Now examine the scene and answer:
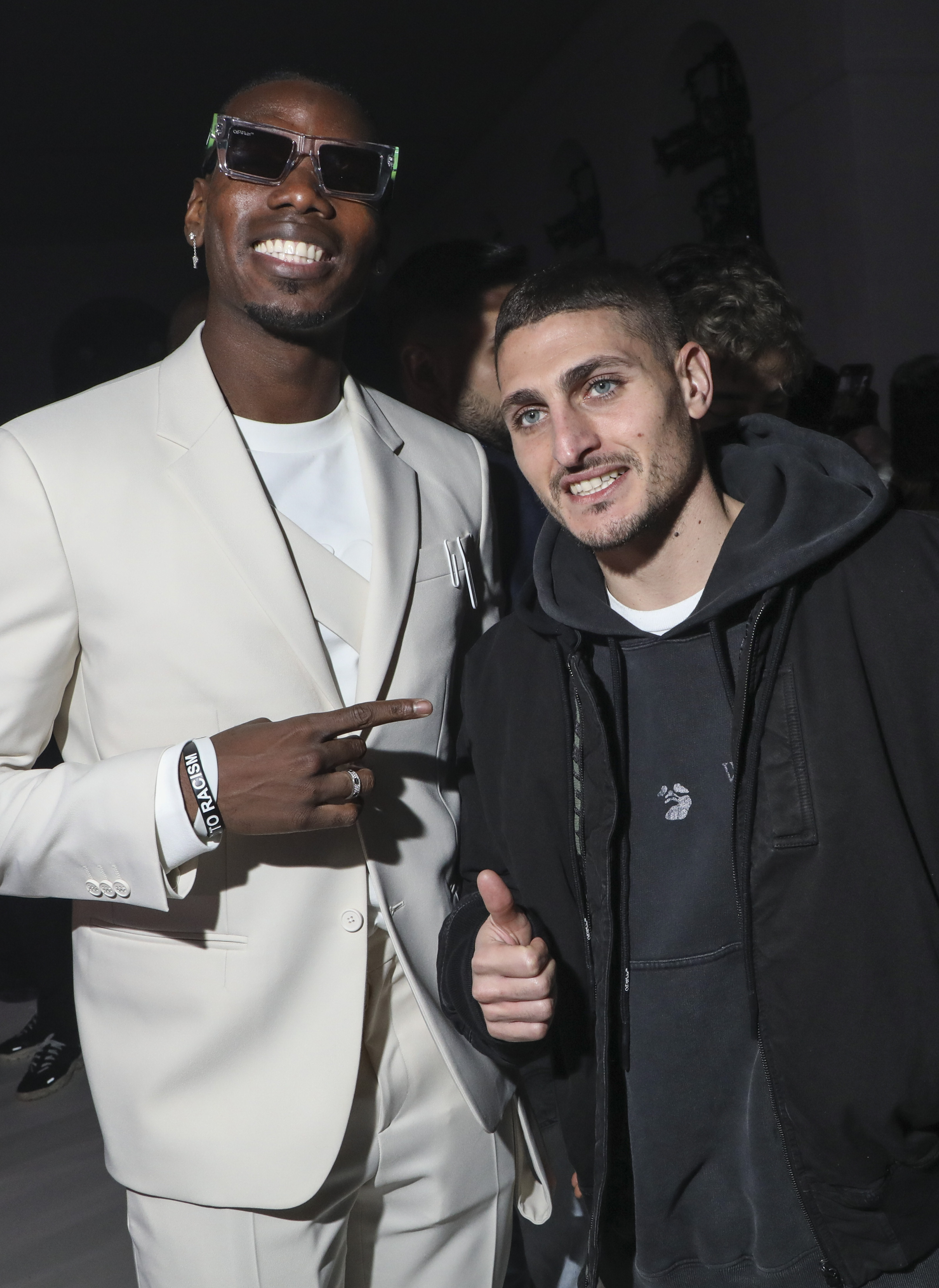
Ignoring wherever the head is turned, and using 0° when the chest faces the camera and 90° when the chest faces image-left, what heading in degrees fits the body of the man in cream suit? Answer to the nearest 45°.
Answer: approximately 315°

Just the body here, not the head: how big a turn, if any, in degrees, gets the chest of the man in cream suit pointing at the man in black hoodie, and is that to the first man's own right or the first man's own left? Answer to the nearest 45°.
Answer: approximately 45° to the first man's own left

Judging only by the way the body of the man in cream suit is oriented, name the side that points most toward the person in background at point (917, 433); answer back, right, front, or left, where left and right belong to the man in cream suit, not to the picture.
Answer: left

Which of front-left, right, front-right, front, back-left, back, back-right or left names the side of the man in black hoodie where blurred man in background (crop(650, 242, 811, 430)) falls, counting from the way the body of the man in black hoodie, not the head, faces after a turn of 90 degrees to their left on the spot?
back-left

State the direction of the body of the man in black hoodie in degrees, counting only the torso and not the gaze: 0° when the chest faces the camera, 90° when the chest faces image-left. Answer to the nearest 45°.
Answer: approximately 45°

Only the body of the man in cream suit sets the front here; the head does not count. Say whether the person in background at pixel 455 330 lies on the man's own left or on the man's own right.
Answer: on the man's own left

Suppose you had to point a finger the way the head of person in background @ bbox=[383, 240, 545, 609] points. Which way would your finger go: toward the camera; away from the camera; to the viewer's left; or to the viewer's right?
to the viewer's right

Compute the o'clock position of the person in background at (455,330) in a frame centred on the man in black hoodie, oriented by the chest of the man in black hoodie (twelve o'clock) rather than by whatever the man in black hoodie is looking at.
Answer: The person in background is roughly at 4 o'clock from the man in black hoodie.
